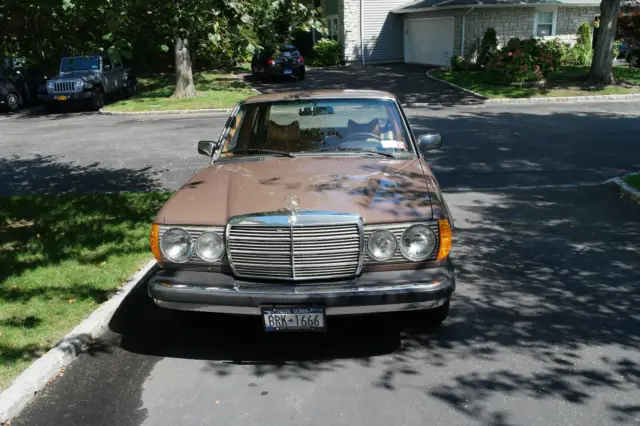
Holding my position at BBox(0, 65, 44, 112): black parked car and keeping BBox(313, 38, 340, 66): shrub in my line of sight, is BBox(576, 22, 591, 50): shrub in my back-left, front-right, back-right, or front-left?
front-right

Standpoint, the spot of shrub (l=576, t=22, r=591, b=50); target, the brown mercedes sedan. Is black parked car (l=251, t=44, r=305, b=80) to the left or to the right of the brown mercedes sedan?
right

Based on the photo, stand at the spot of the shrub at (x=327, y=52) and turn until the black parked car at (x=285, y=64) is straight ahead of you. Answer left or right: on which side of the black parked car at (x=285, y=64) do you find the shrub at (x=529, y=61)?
left

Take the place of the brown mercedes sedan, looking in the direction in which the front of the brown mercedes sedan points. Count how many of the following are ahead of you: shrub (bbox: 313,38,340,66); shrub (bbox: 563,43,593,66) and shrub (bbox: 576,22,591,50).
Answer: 0

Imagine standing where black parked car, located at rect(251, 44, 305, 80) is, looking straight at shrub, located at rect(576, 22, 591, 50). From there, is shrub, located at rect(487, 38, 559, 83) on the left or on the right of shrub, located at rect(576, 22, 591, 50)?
right

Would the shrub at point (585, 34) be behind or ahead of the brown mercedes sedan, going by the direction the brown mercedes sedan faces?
behind

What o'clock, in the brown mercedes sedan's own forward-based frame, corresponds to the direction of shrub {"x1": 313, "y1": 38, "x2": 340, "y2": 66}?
The shrub is roughly at 6 o'clock from the brown mercedes sedan.

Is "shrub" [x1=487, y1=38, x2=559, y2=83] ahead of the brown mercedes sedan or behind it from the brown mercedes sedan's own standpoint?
behind

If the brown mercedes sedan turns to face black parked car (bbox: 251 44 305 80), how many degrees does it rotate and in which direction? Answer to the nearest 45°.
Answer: approximately 180°

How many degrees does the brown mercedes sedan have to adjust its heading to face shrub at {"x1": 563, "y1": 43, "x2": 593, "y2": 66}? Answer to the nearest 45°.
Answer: approximately 135° to its left

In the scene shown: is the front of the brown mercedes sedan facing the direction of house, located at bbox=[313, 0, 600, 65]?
no

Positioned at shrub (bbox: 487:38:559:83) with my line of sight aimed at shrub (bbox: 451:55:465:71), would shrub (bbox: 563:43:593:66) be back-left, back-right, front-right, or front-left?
front-right

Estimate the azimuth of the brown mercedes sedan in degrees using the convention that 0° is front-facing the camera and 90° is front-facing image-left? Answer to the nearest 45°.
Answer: approximately 0°

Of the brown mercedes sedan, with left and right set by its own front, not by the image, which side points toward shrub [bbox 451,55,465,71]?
back

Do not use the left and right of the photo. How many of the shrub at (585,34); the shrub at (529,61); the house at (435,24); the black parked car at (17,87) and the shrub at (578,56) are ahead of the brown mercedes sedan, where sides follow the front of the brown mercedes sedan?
0

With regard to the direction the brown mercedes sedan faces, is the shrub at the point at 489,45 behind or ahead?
behind

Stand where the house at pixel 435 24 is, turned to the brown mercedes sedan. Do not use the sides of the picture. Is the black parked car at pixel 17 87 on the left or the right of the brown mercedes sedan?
right
